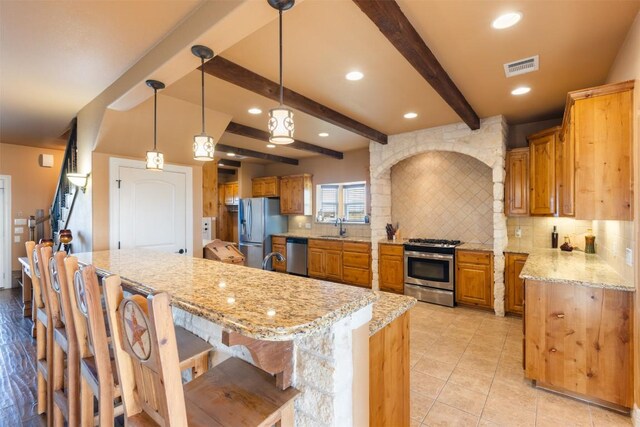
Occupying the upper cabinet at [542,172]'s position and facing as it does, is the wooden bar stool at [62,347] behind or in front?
in front

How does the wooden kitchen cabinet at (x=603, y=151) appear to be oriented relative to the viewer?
to the viewer's left

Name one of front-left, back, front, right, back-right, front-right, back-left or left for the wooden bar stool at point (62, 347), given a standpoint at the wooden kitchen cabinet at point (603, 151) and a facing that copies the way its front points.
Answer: front-left

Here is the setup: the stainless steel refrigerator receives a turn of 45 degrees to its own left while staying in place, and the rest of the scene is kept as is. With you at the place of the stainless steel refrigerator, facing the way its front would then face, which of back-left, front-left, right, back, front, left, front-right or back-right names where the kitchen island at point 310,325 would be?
front

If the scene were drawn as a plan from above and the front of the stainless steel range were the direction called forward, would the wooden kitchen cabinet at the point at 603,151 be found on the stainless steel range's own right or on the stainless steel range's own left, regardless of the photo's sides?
on the stainless steel range's own left

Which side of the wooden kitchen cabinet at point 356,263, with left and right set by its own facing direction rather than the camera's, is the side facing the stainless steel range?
left

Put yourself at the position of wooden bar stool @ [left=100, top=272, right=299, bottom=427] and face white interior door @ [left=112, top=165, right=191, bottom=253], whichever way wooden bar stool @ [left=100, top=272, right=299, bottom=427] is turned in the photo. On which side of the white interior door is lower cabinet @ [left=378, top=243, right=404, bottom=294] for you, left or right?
right

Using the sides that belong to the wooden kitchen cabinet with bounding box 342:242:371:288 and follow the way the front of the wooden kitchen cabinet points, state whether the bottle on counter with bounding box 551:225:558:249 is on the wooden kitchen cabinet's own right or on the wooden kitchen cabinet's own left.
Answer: on the wooden kitchen cabinet's own left

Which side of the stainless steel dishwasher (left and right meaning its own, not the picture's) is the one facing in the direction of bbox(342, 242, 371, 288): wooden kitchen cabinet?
left

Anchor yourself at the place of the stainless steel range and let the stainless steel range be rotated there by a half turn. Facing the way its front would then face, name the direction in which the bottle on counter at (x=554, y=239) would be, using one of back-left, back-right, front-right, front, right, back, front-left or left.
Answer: front-right

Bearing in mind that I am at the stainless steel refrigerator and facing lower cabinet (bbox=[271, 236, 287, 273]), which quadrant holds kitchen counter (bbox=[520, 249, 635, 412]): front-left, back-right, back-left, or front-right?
front-right

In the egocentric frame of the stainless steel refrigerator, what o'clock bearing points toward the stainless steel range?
The stainless steel range is roughly at 9 o'clock from the stainless steel refrigerator.

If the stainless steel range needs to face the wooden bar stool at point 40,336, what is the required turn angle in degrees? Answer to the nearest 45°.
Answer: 0° — it already faces it

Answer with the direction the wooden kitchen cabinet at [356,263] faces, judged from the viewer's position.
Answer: facing the viewer and to the left of the viewer

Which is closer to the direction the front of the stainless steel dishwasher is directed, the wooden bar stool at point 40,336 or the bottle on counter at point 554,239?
the wooden bar stool

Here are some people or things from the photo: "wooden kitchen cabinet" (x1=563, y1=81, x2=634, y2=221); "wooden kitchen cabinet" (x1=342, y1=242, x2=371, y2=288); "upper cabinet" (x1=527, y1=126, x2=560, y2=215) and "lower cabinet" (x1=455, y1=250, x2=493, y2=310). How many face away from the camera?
0

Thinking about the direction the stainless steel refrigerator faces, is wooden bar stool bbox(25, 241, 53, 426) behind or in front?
in front
